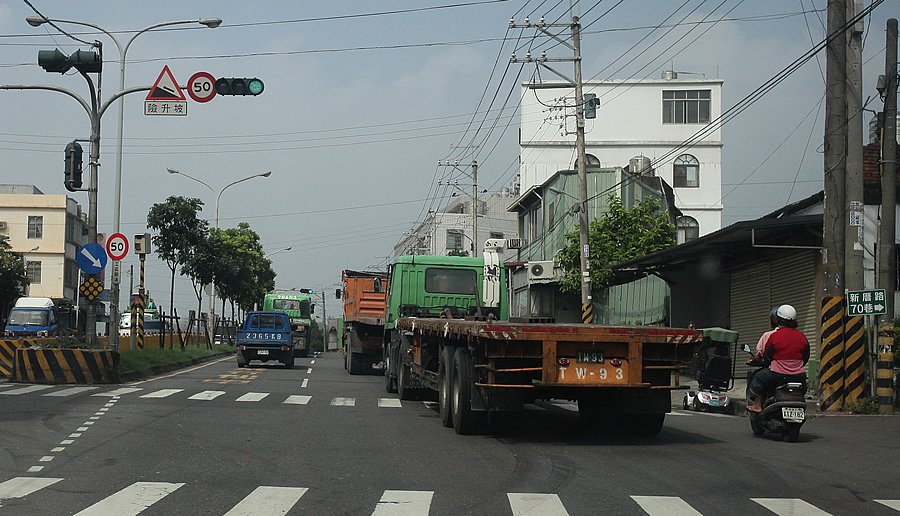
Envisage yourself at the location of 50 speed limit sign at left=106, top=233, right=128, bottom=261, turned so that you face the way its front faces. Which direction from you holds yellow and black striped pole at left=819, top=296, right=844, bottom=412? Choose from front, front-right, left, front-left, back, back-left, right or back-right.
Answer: front-left

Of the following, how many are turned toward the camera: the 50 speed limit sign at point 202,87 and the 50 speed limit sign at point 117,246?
2

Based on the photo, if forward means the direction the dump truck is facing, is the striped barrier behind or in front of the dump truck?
behind

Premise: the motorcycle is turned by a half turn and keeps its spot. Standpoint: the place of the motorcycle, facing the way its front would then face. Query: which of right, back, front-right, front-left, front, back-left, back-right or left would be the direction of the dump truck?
back

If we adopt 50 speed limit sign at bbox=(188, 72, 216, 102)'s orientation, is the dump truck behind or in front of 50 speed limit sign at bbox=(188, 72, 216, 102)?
behind

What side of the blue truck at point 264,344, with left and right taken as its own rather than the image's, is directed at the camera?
back

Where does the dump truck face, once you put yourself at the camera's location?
facing away from the viewer

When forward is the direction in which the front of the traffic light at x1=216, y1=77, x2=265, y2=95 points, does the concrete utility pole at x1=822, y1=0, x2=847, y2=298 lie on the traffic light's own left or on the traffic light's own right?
on the traffic light's own left

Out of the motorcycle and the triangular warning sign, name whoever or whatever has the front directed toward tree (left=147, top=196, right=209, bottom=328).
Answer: the motorcycle

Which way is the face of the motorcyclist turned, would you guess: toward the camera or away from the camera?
away from the camera

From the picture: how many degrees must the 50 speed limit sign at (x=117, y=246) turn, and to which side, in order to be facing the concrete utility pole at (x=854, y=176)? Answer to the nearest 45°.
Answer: approximately 45° to its left

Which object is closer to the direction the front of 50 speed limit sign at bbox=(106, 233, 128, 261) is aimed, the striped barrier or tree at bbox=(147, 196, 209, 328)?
the striped barrier

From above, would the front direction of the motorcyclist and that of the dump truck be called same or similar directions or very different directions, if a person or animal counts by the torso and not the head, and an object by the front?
same or similar directions

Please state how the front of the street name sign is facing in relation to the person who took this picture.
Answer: facing the viewer

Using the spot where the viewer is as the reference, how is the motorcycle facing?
facing away from the viewer and to the left of the viewer

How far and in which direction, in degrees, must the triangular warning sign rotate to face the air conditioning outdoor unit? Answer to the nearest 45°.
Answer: approximately 135° to its left

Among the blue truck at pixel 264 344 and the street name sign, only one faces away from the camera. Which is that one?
the blue truck

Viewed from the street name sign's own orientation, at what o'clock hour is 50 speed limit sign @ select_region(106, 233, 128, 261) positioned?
The 50 speed limit sign is roughly at 3 o'clock from the street name sign.
